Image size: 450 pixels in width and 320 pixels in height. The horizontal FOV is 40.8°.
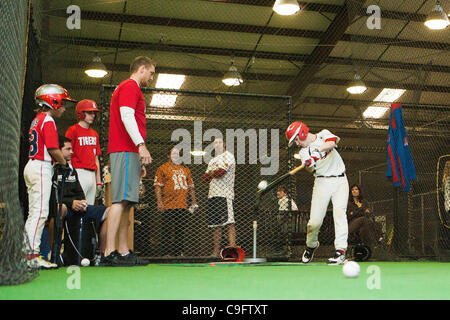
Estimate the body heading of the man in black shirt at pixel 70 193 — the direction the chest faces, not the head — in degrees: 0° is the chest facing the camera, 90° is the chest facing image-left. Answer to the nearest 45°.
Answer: approximately 315°

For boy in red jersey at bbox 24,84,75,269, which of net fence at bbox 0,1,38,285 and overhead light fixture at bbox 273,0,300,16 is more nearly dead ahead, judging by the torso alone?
the overhead light fixture

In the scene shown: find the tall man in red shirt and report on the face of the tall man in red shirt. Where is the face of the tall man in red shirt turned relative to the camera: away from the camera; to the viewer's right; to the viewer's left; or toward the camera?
to the viewer's right

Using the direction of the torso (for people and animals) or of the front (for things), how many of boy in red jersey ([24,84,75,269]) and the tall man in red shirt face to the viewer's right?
2

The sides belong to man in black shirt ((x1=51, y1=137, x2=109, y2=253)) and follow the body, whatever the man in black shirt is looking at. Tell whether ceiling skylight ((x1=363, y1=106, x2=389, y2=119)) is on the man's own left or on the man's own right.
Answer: on the man's own left

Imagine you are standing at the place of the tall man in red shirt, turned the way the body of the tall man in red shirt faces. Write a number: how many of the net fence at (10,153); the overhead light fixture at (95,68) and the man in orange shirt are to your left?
2

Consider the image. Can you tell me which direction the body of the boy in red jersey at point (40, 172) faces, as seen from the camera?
to the viewer's right

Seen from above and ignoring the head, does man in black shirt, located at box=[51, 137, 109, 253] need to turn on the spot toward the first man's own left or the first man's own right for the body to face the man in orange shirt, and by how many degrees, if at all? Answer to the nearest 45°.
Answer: approximately 90° to the first man's own left

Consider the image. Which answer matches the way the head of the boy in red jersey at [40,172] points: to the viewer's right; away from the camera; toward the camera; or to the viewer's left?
to the viewer's right

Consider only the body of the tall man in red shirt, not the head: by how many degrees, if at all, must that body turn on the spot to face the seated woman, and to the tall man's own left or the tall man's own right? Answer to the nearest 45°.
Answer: approximately 45° to the tall man's own left

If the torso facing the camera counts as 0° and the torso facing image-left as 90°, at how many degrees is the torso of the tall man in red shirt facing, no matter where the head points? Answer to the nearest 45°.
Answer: approximately 270°

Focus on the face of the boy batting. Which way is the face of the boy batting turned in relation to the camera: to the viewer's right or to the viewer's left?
to the viewer's left
